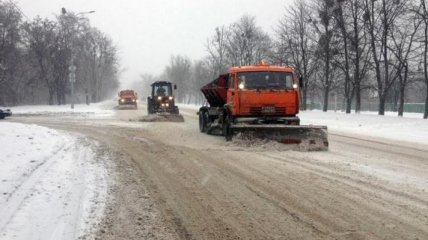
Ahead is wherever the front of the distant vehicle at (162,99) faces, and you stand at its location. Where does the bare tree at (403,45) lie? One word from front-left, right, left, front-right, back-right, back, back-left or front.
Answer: left

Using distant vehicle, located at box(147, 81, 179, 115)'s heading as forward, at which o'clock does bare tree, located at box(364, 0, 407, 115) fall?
The bare tree is roughly at 9 o'clock from the distant vehicle.

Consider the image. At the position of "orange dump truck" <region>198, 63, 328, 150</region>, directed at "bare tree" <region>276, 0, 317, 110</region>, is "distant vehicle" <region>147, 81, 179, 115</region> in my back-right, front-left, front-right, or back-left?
front-left

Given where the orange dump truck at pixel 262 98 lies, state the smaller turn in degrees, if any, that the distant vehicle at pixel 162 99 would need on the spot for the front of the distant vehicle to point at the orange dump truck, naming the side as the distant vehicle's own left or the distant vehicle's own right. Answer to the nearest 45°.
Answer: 0° — it already faces it

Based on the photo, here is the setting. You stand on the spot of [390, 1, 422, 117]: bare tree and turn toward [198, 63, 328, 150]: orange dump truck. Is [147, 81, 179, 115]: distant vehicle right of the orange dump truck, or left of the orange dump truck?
right

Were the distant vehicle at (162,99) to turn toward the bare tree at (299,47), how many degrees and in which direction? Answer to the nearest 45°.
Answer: approximately 135° to its left

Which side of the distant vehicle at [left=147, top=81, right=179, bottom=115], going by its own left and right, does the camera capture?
front

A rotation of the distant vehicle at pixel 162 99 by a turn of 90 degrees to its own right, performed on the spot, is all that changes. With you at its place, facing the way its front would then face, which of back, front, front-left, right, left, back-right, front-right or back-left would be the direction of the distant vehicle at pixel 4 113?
front
